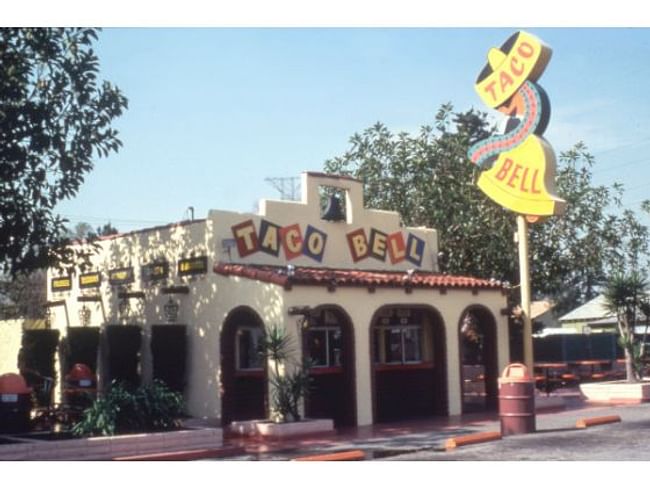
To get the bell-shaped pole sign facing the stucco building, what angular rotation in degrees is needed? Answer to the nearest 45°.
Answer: approximately 45° to its right

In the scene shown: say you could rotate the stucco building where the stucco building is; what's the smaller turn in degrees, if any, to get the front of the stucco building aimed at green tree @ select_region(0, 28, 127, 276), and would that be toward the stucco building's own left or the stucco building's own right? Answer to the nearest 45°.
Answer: approximately 90° to the stucco building's own right

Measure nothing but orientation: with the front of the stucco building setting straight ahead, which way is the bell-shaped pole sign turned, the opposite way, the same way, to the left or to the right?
to the right

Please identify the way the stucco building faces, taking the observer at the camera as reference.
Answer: facing the viewer and to the right of the viewer

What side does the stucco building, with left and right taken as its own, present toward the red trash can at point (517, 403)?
front

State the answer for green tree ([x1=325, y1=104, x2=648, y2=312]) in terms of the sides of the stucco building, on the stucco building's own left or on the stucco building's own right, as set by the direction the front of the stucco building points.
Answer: on the stucco building's own left

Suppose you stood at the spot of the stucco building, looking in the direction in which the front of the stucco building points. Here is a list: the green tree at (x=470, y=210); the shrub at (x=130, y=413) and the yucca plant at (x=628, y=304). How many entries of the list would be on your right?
1

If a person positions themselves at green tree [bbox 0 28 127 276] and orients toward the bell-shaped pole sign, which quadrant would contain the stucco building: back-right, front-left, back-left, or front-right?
front-left

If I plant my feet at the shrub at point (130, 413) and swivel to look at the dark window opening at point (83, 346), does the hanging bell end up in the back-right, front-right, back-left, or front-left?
front-right

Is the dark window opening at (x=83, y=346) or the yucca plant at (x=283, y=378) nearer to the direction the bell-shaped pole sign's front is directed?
the yucca plant

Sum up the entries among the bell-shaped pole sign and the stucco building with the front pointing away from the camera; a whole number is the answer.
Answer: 0

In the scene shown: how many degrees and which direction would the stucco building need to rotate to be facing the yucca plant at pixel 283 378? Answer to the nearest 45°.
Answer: approximately 45° to its right

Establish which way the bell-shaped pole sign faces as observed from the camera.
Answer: facing the viewer and to the left of the viewer

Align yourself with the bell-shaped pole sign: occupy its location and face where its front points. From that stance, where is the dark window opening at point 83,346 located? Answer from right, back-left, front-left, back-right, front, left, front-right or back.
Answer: front-right
